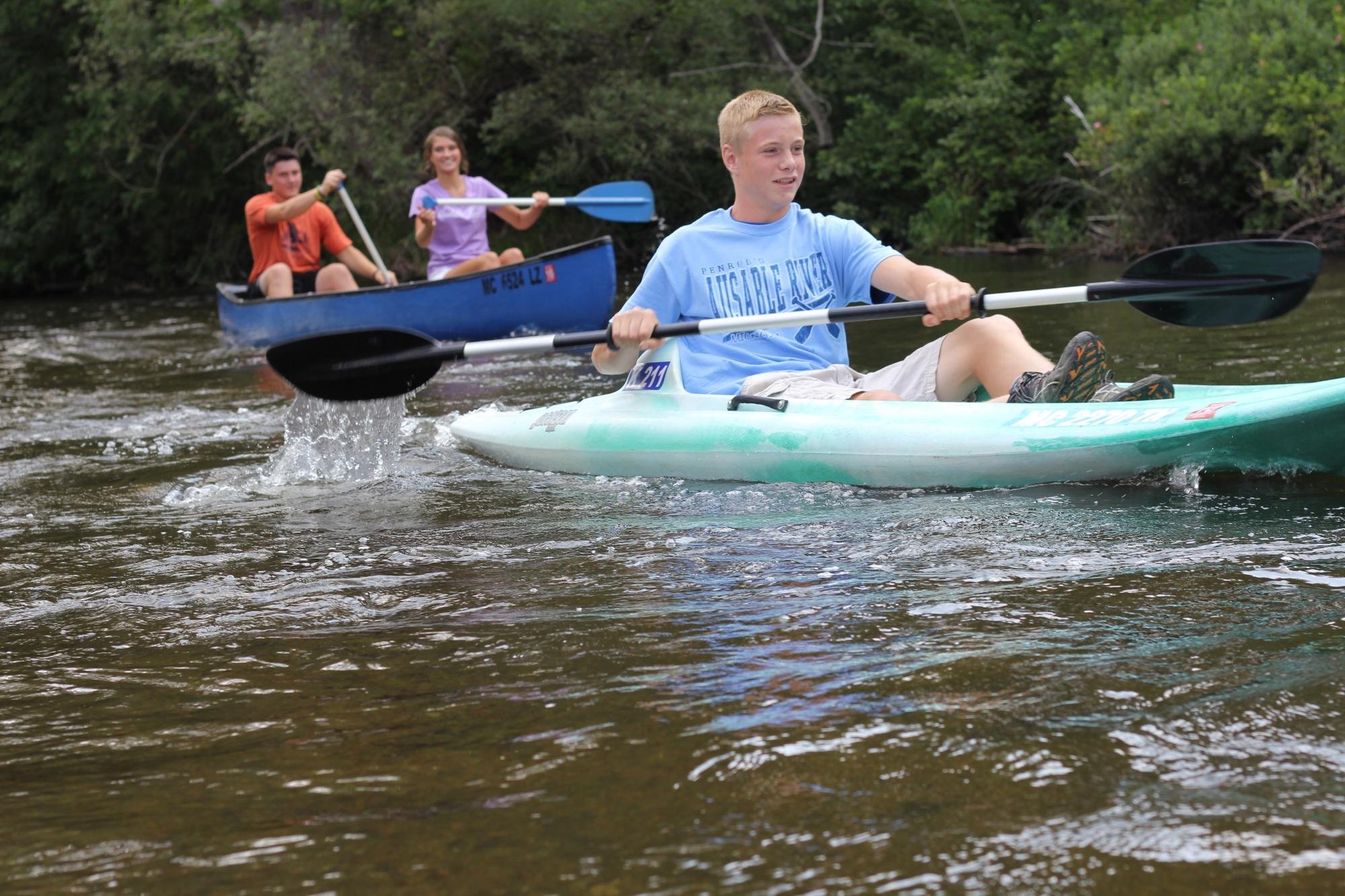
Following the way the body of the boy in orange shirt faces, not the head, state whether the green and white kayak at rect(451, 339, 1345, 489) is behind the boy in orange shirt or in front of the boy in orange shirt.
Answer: in front

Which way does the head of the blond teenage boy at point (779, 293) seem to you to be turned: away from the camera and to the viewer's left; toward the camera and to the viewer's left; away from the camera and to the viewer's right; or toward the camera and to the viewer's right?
toward the camera and to the viewer's right

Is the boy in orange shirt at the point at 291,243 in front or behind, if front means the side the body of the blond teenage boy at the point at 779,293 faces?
behind

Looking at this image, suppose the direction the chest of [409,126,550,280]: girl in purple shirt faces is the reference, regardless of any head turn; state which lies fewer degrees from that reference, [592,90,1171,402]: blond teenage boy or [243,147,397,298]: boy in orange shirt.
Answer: the blond teenage boy

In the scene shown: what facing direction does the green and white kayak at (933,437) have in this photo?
to the viewer's right

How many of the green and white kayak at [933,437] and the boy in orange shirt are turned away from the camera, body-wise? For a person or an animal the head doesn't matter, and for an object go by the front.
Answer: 0

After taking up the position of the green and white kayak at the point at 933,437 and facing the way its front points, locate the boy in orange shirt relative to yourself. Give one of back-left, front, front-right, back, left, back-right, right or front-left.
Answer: back-left
